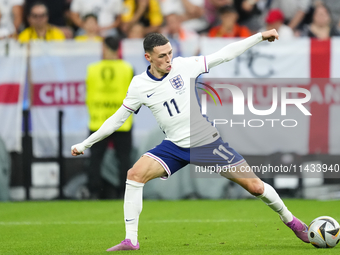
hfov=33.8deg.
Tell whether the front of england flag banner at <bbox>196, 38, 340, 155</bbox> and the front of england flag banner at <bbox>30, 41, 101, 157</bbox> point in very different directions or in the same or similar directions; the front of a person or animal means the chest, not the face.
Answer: same or similar directions

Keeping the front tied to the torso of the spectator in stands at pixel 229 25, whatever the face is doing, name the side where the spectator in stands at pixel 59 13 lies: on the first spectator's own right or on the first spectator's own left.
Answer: on the first spectator's own right

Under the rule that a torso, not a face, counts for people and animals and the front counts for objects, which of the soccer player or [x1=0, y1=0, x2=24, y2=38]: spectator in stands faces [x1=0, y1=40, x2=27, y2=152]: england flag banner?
the spectator in stands

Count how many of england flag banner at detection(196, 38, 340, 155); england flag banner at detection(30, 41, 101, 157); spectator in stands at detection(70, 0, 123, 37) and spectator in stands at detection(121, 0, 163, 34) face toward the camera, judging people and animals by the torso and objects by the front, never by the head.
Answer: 4

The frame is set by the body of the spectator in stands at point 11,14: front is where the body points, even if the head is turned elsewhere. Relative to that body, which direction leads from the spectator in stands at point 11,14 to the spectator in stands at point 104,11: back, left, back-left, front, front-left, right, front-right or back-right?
left

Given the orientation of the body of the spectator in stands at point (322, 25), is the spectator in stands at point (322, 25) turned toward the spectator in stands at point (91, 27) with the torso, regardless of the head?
no

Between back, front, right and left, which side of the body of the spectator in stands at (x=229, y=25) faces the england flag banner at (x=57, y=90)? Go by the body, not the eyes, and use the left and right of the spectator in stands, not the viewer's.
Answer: right

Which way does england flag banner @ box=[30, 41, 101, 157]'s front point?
toward the camera

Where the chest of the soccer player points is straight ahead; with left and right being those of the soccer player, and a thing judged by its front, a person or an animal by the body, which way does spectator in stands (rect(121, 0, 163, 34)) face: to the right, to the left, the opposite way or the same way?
the same way

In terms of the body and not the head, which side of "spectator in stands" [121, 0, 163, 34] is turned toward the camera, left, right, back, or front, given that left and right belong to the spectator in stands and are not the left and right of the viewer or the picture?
front

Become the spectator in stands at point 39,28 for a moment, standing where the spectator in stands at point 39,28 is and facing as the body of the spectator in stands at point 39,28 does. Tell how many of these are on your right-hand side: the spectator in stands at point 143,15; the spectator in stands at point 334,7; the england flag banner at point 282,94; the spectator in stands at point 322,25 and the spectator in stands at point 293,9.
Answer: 0

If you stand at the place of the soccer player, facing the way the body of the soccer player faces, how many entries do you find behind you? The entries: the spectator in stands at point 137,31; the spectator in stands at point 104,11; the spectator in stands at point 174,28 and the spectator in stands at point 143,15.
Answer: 4

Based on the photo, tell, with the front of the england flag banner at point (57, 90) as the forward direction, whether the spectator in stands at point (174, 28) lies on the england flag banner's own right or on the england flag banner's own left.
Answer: on the england flag banner's own left

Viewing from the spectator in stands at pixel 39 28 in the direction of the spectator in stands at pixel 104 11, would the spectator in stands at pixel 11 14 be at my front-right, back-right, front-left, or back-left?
back-left

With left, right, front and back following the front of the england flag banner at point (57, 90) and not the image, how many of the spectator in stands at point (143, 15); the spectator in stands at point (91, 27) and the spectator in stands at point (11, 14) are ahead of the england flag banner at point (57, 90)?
0

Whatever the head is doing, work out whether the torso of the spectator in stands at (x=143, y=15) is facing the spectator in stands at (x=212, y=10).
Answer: no

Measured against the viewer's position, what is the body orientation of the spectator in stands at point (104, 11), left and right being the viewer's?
facing the viewer
